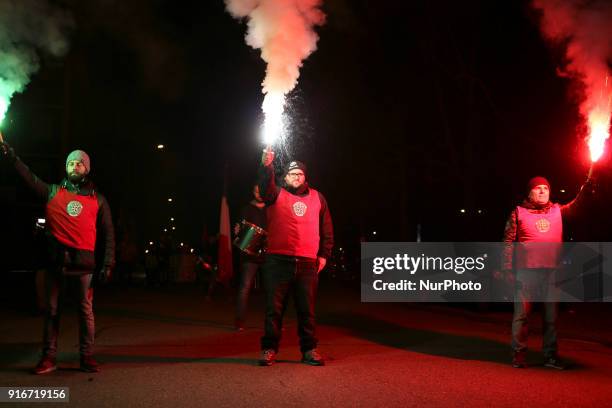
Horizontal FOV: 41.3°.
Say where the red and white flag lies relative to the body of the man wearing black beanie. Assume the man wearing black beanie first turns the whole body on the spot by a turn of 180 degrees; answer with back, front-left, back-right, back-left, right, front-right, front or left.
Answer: front

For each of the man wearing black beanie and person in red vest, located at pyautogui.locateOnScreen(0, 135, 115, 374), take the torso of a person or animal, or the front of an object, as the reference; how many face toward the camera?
2

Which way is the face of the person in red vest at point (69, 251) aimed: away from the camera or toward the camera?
toward the camera

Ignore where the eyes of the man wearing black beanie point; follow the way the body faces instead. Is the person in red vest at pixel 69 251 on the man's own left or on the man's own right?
on the man's own right

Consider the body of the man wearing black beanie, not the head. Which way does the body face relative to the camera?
toward the camera

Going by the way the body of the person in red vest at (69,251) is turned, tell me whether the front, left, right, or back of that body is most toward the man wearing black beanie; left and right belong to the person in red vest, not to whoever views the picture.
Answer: left

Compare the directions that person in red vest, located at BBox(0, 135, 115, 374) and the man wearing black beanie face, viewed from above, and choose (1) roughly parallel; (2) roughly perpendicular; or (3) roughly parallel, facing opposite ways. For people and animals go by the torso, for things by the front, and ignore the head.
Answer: roughly parallel

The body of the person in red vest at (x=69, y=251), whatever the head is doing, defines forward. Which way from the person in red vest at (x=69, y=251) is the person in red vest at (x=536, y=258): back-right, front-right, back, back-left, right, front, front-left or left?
left

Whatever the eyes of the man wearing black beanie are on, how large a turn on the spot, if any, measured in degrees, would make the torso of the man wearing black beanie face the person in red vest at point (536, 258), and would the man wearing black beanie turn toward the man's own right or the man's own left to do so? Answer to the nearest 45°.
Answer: approximately 90° to the man's own left

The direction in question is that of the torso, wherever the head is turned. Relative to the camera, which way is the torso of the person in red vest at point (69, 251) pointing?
toward the camera
